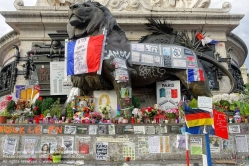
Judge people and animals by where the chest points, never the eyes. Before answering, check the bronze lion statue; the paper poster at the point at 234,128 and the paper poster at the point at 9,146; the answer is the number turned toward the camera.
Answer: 2

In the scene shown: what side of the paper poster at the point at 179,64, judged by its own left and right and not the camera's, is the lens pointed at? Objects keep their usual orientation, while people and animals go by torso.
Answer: front

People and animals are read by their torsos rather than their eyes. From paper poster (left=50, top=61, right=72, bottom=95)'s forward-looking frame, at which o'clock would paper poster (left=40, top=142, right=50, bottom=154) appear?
paper poster (left=40, top=142, right=50, bottom=154) is roughly at 12 o'clock from paper poster (left=50, top=61, right=72, bottom=95).

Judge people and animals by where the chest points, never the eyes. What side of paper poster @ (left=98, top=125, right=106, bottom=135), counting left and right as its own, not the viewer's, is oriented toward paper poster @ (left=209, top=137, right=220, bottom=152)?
left

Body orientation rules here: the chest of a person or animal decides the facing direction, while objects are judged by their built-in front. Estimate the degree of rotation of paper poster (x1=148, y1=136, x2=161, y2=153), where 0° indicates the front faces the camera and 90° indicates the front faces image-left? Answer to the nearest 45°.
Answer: approximately 0°

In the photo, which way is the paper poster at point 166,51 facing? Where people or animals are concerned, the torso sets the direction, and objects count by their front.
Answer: toward the camera

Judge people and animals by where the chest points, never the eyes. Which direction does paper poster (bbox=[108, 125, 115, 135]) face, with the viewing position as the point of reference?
facing the viewer

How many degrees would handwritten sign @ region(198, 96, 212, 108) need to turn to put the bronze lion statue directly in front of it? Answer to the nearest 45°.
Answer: approximately 135° to its right

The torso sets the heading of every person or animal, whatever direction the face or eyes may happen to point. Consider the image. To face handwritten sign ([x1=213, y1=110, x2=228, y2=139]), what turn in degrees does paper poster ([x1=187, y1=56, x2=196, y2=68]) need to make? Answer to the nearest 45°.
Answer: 0° — it already faces it
